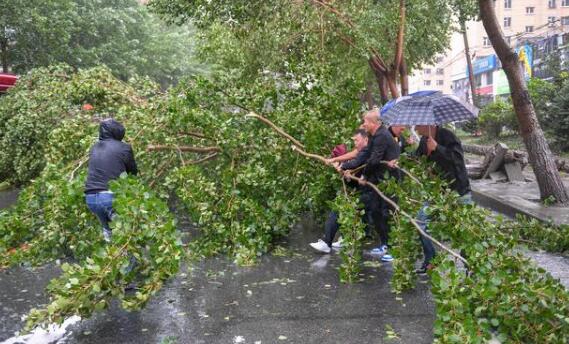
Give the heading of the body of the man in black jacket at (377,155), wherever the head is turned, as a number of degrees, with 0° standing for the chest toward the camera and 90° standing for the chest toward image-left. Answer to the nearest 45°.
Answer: approximately 90°

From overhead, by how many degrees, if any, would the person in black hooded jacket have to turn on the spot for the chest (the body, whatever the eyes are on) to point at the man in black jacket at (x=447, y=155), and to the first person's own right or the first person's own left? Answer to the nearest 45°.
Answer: approximately 45° to the first person's own right

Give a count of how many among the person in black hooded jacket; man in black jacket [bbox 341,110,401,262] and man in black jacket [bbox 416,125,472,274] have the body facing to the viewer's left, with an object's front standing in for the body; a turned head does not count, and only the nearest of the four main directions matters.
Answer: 2

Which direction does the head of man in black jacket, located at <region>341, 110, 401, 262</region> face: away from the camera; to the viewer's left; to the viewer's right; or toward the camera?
to the viewer's left

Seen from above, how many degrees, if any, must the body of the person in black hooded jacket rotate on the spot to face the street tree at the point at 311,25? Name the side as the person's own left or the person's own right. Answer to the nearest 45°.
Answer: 0° — they already face it

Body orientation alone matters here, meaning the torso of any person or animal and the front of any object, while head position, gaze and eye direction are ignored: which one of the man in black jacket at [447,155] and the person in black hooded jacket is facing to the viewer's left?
the man in black jacket

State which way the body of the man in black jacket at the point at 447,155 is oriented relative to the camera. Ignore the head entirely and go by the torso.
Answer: to the viewer's left

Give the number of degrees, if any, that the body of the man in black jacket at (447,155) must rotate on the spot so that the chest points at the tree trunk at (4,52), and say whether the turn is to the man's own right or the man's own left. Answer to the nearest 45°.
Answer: approximately 45° to the man's own right

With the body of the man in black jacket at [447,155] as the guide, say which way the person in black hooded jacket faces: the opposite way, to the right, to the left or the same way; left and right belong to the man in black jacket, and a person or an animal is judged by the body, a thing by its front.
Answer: to the right

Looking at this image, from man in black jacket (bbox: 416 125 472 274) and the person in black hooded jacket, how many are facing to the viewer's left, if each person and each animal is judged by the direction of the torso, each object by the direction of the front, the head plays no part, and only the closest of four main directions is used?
1

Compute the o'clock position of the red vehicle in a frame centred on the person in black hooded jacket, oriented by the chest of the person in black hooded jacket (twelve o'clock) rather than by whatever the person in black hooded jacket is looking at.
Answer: The red vehicle is roughly at 10 o'clock from the person in black hooded jacket.

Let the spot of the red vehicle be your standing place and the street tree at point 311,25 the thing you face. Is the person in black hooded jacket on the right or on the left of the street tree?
right
